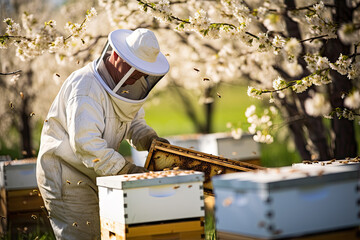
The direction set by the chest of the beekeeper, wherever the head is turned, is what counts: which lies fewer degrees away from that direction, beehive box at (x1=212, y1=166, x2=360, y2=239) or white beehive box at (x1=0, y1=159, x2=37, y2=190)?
the beehive box

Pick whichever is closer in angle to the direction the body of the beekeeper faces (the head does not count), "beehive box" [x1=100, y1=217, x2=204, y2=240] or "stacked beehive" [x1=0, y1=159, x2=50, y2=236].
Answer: the beehive box

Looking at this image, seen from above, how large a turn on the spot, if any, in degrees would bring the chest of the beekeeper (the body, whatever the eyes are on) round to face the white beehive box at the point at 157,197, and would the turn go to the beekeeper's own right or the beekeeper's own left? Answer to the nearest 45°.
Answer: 0° — they already face it

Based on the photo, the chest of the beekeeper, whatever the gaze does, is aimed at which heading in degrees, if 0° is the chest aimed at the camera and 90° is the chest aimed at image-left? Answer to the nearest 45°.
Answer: approximately 315°

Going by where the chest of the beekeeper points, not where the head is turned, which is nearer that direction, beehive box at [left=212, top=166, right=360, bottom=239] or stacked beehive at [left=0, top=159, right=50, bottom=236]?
the beehive box

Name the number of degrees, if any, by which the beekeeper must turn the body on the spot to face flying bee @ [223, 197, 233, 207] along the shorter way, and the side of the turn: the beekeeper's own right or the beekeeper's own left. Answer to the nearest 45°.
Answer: approximately 45° to the beekeeper's own right

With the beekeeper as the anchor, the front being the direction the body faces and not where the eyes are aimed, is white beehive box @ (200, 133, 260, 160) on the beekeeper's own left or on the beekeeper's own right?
on the beekeeper's own left

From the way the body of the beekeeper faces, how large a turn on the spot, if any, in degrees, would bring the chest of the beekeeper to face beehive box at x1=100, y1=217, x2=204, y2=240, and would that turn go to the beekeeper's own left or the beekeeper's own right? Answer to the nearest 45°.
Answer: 0° — they already face it

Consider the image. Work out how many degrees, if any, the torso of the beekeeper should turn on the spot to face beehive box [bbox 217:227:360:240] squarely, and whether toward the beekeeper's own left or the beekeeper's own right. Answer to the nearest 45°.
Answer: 0° — they already face it

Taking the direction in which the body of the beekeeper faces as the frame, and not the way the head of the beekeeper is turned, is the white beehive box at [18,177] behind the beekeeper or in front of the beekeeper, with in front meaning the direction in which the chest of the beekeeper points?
behind

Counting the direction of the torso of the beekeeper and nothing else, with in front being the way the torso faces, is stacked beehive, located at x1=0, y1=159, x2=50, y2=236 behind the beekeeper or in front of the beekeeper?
behind
